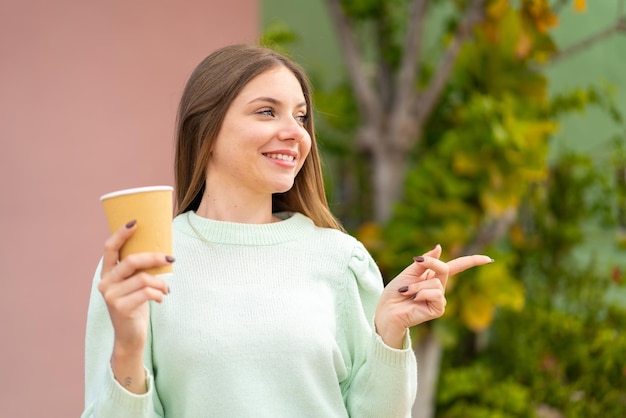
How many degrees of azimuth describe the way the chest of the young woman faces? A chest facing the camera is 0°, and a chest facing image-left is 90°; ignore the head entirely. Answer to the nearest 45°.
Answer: approximately 0°
